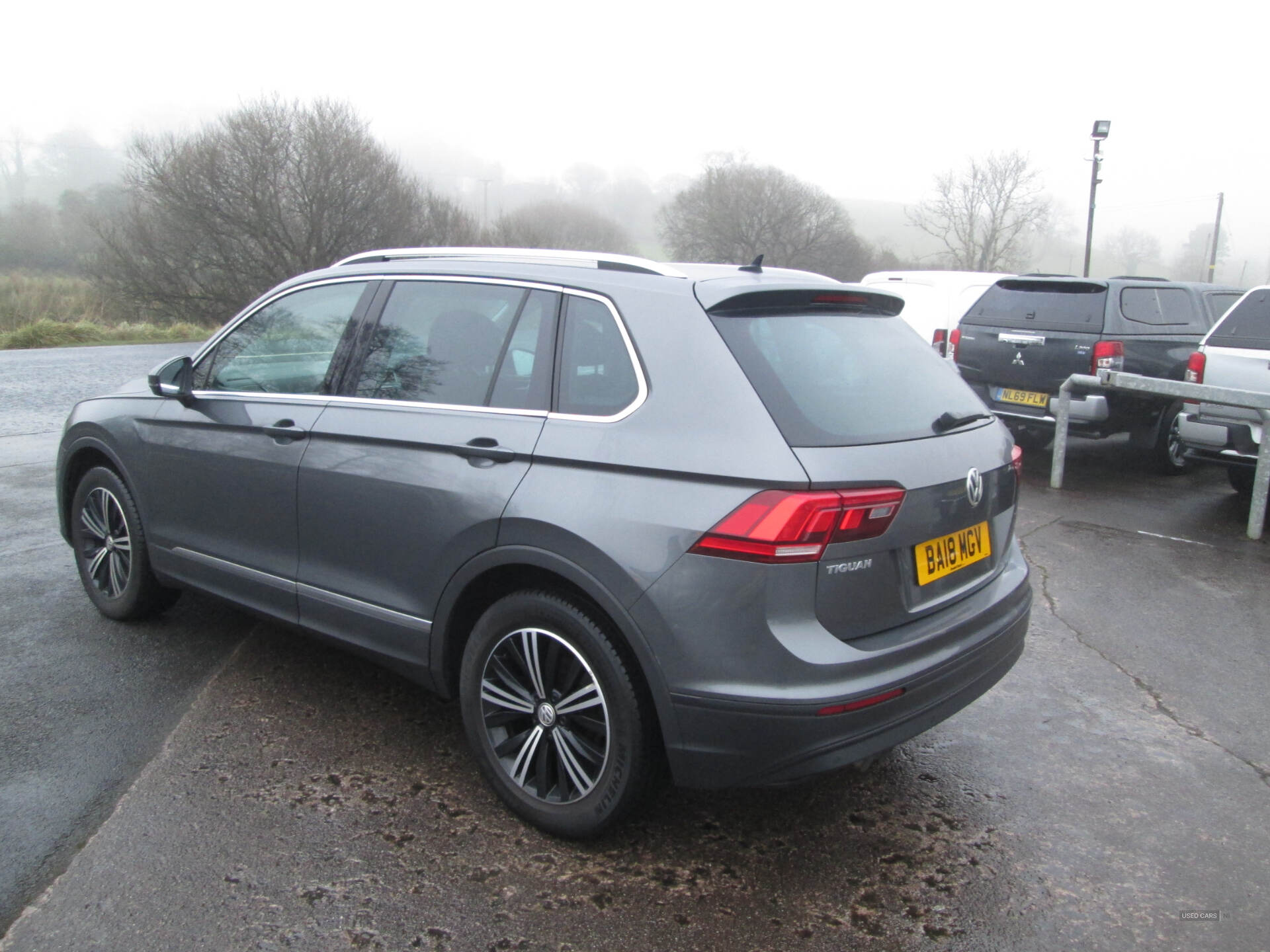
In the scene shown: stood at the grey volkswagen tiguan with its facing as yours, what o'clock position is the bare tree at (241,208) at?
The bare tree is roughly at 1 o'clock from the grey volkswagen tiguan.

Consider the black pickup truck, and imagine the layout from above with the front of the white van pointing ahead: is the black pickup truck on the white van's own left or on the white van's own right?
on the white van's own right

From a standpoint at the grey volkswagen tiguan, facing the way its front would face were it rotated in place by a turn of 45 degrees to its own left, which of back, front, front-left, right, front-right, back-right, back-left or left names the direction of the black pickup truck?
back-right

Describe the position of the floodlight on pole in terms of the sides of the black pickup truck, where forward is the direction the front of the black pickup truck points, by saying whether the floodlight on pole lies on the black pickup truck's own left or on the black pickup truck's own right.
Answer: on the black pickup truck's own left

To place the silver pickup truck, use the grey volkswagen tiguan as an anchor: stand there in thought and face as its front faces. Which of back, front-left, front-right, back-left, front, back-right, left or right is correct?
right

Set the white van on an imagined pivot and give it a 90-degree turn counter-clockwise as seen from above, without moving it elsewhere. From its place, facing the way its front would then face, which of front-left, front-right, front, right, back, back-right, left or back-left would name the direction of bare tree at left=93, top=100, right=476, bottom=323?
front

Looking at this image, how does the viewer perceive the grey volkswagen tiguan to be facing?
facing away from the viewer and to the left of the viewer

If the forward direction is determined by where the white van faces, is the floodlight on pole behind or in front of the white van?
in front

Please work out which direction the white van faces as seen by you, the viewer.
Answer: facing away from the viewer and to the right of the viewer

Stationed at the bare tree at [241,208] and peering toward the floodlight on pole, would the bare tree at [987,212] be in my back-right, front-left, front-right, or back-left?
front-left

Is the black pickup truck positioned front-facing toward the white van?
no

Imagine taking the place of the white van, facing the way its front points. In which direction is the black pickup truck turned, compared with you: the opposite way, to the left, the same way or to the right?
the same way

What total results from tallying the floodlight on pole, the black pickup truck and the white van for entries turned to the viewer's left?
0

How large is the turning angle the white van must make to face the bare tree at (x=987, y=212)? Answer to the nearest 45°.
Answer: approximately 45° to its left

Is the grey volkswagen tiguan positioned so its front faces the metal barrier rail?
no

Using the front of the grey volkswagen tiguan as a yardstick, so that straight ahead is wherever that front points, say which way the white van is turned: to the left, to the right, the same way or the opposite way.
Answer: to the right

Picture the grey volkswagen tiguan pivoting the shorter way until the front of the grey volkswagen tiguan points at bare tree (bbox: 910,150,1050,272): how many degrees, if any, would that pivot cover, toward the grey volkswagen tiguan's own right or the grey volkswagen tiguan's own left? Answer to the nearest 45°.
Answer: approximately 90° to the grey volkswagen tiguan's own right

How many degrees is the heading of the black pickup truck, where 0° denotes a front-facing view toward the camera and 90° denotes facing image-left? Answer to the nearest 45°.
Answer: approximately 225°
